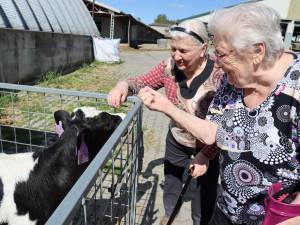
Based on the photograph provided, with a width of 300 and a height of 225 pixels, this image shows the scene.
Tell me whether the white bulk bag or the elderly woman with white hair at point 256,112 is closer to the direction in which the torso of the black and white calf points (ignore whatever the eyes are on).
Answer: the elderly woman with white hair

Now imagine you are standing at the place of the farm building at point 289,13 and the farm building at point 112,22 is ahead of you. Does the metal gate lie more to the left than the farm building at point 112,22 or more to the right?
left

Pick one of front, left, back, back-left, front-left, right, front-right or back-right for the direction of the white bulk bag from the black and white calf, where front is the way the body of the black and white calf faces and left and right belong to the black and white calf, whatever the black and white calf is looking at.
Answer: left

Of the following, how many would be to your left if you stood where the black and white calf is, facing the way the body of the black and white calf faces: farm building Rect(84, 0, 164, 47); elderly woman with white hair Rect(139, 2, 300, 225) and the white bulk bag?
2

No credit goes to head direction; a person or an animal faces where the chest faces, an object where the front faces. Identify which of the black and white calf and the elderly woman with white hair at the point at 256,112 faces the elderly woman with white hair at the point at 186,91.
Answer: the black and white calf

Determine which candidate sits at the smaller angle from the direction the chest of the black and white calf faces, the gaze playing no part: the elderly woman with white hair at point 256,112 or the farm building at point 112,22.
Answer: the elderly woman with white hair

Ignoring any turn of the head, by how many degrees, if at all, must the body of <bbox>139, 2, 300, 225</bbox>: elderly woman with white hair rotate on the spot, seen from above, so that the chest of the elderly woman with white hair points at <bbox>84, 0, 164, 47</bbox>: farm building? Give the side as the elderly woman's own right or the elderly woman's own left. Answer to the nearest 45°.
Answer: approximately 90° to the elderly woman's own right

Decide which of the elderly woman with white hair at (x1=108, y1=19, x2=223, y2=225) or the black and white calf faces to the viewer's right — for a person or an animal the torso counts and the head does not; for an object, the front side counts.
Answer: the black and white calf

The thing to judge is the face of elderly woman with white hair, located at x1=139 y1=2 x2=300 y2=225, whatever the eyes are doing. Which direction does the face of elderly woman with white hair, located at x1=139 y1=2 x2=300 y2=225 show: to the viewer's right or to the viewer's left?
to the viewer's left

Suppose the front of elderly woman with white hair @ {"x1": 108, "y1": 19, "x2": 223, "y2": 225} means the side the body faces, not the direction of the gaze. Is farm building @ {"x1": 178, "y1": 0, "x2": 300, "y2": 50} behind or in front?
behind

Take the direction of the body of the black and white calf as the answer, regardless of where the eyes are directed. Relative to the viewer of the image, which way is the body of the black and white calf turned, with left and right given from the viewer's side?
facing to the right of the viewer
